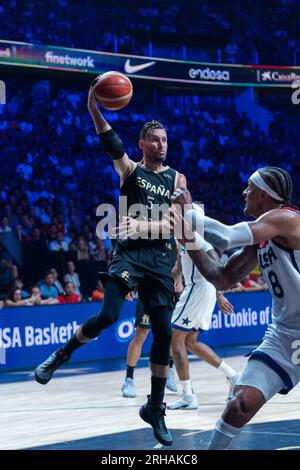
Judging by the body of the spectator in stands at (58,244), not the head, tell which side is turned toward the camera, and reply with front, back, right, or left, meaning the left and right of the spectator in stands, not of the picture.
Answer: front

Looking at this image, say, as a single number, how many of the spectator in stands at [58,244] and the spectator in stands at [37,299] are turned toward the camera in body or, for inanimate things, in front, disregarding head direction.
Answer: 2

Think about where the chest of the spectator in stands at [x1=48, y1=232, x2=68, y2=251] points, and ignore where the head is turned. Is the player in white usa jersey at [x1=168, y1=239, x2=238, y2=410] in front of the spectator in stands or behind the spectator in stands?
in front

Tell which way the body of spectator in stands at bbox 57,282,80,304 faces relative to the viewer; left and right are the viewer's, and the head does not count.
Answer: facing the viewer

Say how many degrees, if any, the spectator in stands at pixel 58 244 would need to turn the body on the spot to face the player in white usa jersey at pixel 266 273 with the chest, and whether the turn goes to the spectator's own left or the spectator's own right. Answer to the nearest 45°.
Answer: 0° — they already face them

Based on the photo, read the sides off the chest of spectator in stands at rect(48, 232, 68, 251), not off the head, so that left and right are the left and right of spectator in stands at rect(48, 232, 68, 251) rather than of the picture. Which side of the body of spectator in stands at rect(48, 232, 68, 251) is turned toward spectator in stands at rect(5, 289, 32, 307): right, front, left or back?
front

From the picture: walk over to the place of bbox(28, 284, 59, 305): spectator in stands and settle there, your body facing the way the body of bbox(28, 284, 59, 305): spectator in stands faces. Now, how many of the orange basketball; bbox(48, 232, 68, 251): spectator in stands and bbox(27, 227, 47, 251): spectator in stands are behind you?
2

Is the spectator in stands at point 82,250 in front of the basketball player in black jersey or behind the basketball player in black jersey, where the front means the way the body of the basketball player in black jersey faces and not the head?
behind

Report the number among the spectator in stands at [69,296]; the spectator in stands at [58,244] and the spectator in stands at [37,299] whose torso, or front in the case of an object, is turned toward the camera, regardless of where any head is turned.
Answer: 3

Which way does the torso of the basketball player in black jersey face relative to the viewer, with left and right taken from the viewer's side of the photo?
facing the viewer and to the right of the viewer

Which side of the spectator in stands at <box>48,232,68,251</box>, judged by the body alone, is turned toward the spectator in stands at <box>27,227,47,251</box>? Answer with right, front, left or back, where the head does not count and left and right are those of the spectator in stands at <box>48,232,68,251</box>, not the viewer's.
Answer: right

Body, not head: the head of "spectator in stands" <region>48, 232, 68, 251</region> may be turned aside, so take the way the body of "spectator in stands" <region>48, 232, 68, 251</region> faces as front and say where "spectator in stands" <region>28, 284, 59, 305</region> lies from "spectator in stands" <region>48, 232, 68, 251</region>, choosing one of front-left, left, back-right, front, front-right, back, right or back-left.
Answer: front

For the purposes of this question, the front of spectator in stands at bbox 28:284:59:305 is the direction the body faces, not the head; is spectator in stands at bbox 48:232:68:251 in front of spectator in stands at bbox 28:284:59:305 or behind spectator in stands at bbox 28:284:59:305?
behind

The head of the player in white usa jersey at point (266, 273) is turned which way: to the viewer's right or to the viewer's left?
to the viewer's left
